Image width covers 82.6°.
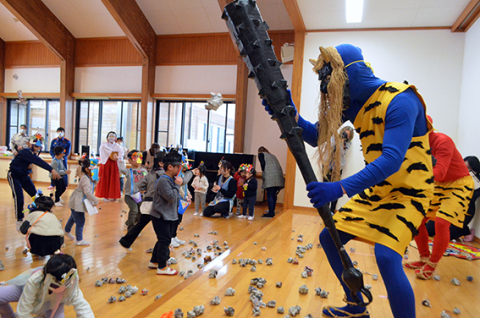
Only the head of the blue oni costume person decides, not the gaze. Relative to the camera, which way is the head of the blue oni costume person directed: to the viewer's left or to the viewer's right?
to the viewer's left

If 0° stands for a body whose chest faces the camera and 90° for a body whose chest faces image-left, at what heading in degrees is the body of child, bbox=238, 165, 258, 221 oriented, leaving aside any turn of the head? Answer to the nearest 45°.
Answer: approximately 45°

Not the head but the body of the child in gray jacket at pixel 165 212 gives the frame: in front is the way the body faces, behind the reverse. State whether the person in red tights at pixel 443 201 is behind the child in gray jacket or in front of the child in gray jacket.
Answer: in front

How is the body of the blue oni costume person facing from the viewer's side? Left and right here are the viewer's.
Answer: facing to the left of the viewer

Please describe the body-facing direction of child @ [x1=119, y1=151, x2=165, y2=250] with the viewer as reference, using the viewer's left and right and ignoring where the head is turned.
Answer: facing to the right of the viewer

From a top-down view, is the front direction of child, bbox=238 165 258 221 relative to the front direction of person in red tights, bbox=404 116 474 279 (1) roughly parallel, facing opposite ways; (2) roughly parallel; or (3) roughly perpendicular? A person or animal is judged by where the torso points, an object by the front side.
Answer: roughly perpendicular

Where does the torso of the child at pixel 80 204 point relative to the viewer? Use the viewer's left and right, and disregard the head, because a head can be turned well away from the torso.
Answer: facing to the right of the viewer

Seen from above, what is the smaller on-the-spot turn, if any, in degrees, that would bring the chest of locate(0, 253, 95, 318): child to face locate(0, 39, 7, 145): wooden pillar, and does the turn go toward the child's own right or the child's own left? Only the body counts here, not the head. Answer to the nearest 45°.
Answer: approximately 135° to the child's own left

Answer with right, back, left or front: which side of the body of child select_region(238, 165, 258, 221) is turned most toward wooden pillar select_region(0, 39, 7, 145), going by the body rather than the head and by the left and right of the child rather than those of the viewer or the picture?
right

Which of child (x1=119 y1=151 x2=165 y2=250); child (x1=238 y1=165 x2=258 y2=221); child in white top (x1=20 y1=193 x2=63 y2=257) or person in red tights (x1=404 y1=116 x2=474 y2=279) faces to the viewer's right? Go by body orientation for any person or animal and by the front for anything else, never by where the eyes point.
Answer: child (x1=119 y1=151 x2=165 y2=250)

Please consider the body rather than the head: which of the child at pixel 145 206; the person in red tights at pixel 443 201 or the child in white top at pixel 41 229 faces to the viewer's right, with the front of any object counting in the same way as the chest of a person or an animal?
the child

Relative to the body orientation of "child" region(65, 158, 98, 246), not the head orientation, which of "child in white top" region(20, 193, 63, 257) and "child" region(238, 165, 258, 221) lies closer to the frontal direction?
the child

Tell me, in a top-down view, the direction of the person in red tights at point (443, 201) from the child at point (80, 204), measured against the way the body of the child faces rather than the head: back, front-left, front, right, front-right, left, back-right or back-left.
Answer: front-right

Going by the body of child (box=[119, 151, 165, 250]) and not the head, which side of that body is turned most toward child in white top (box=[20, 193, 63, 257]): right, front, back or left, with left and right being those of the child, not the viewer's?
back
